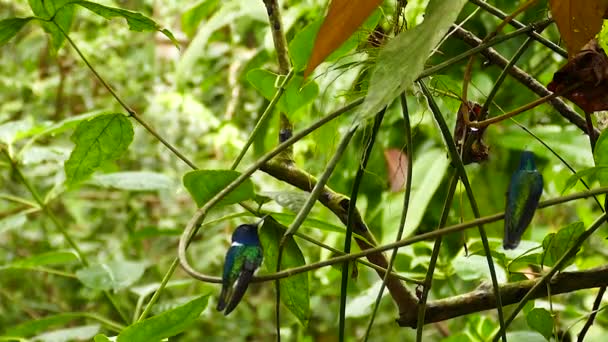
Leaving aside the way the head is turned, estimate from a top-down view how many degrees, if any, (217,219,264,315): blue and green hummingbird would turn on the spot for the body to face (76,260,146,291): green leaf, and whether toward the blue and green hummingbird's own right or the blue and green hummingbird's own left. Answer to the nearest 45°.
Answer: approximately 45° to the blue and green hummingbird's own left

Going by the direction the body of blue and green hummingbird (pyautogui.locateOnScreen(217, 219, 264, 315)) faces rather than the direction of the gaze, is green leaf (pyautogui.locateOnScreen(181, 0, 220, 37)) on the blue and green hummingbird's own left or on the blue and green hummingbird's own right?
on the blue and green hummingbird's own left

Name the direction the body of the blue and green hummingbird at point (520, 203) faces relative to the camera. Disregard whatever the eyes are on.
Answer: away from the camera

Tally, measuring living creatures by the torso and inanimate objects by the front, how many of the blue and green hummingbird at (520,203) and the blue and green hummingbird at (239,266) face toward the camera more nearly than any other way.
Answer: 0

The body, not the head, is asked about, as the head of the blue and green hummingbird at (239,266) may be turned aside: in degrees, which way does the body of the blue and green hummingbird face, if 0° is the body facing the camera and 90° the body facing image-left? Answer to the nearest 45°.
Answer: approximately 225°
